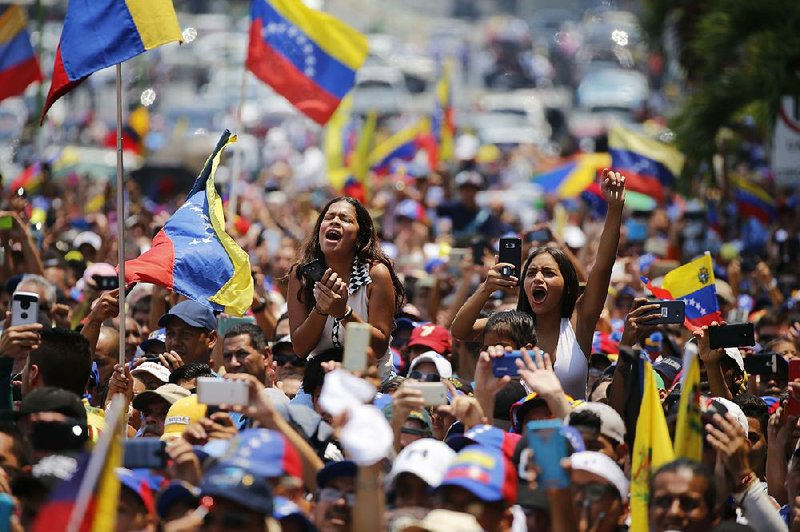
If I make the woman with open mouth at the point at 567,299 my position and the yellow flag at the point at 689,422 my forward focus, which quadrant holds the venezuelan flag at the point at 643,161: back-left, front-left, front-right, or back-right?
back-left

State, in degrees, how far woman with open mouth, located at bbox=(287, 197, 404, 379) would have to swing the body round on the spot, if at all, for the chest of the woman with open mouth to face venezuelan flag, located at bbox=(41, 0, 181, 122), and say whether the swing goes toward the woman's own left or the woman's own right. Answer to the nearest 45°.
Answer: approximately 90° to the woman's own right

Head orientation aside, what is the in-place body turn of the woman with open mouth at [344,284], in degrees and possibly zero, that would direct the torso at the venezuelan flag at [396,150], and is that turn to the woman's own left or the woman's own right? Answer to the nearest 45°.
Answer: approximately 135° to the woman's own right

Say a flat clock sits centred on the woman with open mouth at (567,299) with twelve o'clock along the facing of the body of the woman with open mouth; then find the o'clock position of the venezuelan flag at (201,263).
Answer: The venezuelan flag is roughly at 2 o'clock from the woman with open mouth.

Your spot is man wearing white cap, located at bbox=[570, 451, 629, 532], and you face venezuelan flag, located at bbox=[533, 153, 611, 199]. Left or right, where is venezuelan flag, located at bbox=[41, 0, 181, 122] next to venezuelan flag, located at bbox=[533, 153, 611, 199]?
left
